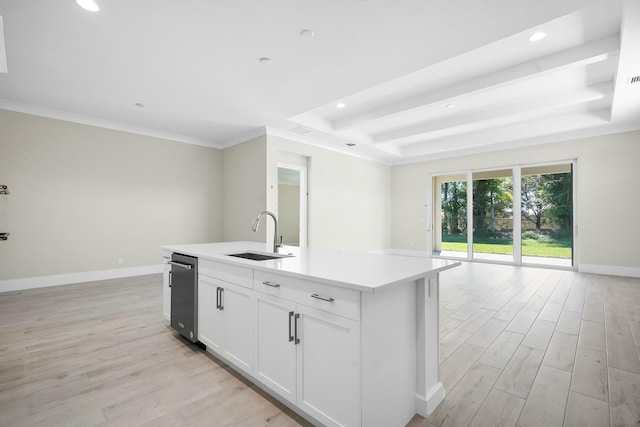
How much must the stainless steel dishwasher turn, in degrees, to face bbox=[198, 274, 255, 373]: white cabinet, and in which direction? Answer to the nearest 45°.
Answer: approximately 90° to its left

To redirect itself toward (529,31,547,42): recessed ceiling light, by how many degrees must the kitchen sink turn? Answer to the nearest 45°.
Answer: approximately 135° to its left

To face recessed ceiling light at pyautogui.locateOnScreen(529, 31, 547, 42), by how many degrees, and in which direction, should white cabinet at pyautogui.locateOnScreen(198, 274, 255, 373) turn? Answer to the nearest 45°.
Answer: approximately 135° to its left
